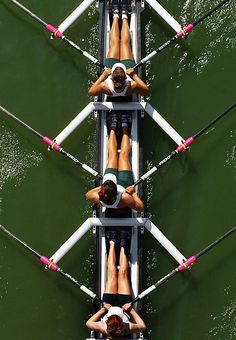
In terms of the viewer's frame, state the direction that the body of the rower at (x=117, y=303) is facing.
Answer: away from the camera

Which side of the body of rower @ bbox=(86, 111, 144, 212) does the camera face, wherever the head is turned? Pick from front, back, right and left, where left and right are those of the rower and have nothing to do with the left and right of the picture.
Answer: back

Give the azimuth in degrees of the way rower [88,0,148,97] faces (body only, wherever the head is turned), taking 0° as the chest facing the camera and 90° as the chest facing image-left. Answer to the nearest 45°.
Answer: approximately 180°

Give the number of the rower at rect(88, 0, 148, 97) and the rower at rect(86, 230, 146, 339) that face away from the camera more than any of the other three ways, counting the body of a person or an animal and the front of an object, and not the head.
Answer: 2

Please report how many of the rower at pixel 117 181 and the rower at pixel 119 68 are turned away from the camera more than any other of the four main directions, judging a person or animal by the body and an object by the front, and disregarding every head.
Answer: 2
